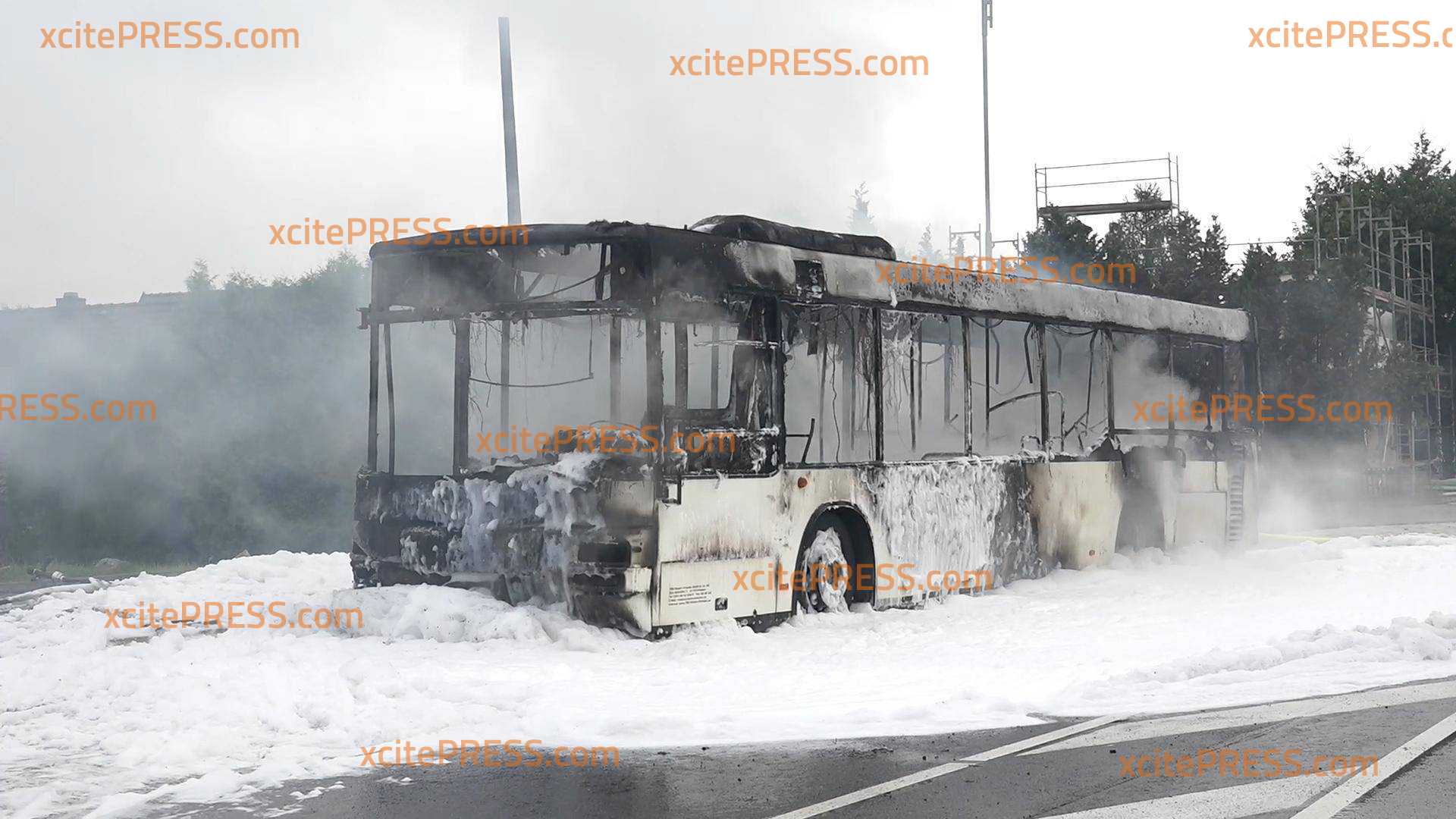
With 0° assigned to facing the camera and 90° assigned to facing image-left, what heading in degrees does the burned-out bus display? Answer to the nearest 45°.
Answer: approximately 45°
